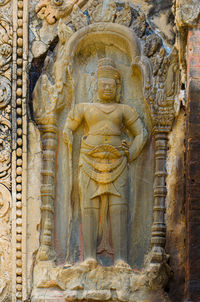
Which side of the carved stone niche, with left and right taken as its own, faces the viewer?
front

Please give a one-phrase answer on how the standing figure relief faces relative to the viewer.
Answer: facing the viewer
